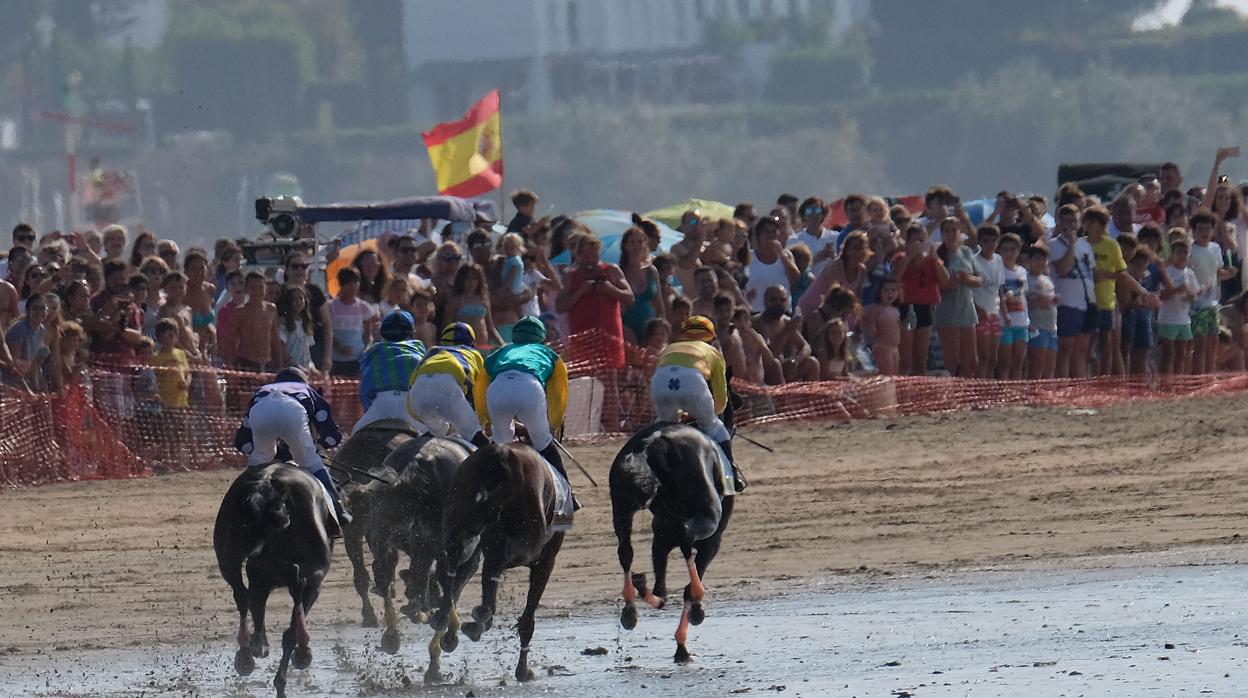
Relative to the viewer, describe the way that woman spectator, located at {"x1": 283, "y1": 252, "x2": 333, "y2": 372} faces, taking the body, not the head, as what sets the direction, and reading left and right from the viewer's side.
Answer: facing the viewer

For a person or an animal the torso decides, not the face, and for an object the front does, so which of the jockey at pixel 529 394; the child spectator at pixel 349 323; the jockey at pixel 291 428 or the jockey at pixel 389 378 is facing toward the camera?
the child spectator

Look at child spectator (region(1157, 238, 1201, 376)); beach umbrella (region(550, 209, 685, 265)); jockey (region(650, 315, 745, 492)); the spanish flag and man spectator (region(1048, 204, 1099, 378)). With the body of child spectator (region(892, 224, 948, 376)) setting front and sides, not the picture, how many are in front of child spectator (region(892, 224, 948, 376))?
1

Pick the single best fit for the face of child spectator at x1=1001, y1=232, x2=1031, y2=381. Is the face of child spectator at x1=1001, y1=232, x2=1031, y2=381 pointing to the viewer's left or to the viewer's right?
to the viewer's left

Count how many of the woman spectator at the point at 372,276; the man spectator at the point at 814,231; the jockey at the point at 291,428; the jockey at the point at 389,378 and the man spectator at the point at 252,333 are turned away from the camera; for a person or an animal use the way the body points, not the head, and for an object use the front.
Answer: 2

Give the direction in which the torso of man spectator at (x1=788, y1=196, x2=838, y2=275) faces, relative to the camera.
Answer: toward the camera

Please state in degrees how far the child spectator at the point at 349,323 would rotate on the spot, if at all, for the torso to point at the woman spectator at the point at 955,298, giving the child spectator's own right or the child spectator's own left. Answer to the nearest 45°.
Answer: approximately 90° to the child spectator's own left

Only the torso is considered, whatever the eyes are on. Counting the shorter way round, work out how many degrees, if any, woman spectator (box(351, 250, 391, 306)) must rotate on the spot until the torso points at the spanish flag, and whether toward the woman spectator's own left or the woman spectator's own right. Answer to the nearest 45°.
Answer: approximately 180°

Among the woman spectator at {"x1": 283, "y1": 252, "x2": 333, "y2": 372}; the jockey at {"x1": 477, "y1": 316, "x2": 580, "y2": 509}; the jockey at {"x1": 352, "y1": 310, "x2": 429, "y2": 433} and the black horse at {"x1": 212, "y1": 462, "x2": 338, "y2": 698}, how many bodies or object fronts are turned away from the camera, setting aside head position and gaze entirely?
3

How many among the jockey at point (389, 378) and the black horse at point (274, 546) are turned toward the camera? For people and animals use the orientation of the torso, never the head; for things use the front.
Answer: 0

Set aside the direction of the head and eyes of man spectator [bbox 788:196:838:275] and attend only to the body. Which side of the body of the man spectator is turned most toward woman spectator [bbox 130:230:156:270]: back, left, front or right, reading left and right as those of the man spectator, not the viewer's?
right

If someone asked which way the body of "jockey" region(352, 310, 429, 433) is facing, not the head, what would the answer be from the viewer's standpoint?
away from the camera

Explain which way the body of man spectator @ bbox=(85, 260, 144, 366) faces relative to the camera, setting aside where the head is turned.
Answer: toward the camera

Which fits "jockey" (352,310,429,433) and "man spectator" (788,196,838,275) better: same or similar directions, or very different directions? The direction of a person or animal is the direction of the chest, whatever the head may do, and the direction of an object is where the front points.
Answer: very different directions

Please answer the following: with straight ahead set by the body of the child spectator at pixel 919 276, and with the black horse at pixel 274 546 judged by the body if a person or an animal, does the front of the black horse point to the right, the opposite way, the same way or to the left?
the opposite way

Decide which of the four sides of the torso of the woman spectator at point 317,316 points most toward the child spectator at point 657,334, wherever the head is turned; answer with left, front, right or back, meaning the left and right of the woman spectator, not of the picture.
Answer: left

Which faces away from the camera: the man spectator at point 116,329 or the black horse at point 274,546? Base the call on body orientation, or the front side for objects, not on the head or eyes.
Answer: the black horse
